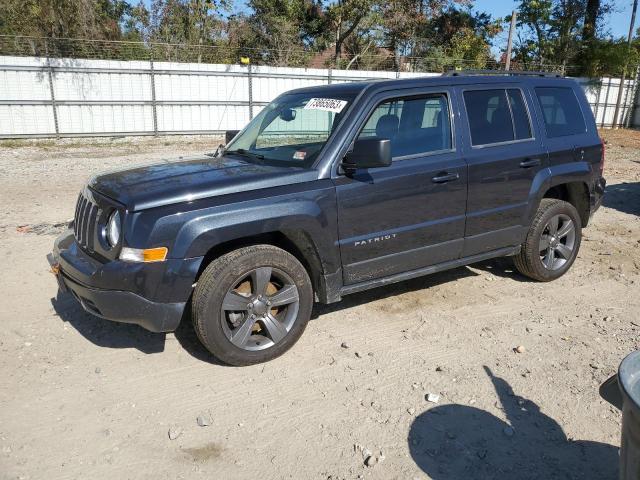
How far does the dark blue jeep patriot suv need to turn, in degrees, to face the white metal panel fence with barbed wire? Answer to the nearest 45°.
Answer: approximately 90° to its right

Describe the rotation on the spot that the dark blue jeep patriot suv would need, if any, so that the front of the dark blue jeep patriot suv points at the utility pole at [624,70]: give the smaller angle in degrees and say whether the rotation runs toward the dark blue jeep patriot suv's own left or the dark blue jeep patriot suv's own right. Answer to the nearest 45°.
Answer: approximately 180°

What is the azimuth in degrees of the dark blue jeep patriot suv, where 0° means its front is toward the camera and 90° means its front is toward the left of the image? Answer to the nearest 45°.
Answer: approximately 45°
